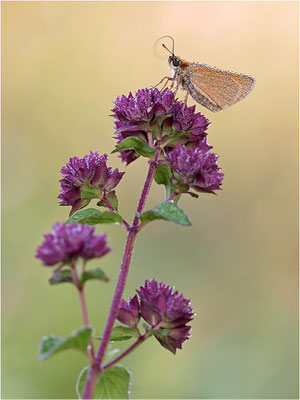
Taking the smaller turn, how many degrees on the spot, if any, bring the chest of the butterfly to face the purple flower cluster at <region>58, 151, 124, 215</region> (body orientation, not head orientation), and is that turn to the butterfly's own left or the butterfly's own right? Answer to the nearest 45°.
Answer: approximately 45° to the butterfly's own left

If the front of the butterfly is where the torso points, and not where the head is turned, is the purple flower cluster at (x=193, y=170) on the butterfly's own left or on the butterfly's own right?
on the butterfly's own left

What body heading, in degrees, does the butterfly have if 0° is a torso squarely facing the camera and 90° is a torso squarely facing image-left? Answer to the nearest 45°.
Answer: approximately 90°
